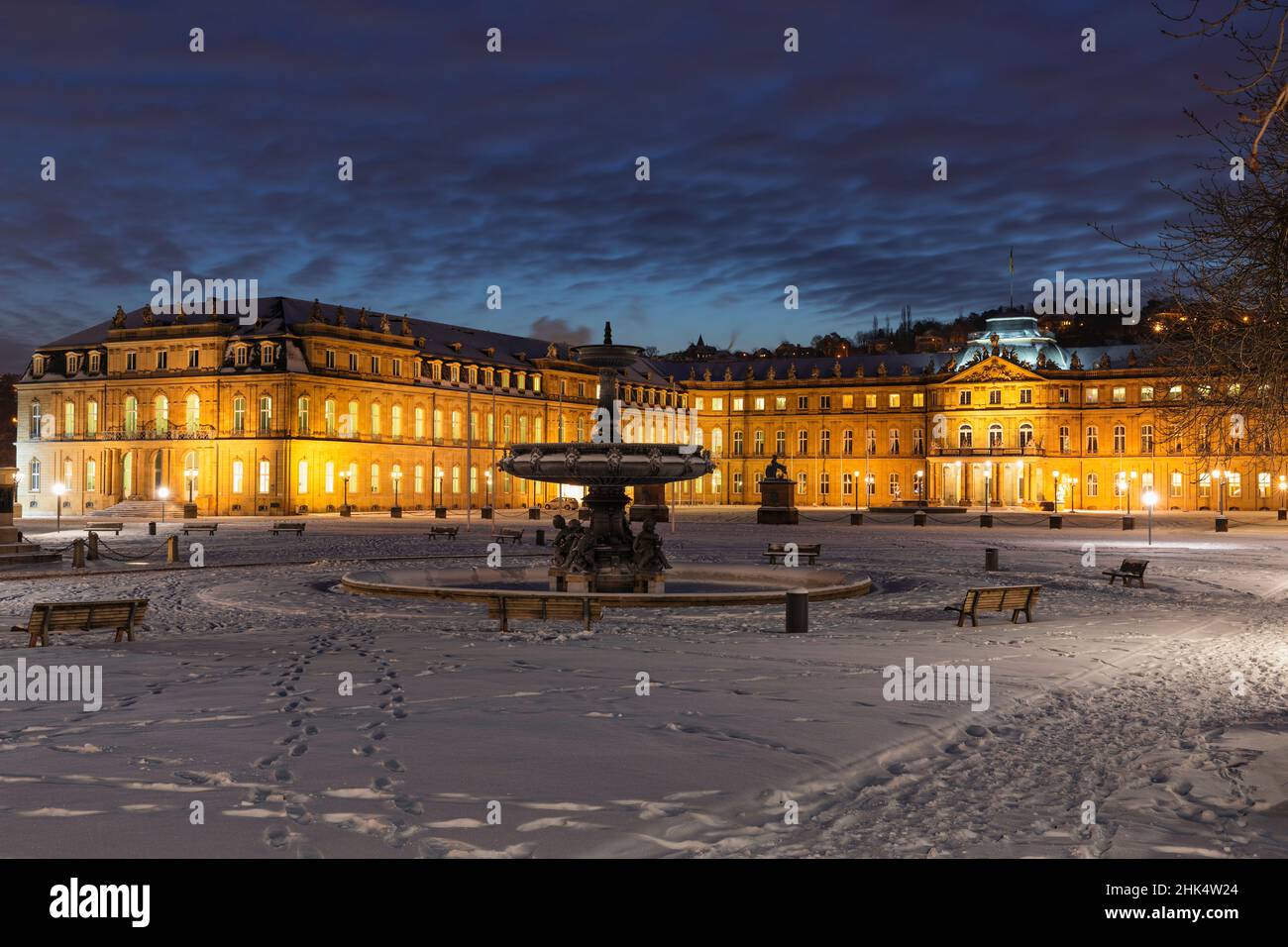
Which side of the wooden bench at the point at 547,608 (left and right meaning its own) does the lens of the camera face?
back

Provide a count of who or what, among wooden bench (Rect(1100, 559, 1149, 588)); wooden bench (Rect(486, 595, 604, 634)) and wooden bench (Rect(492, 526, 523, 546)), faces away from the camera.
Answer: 1

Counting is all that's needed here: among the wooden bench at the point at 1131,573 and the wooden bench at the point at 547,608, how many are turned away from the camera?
1

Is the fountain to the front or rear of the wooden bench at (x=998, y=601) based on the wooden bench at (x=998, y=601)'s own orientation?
to the front

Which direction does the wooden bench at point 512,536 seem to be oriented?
toward the camera

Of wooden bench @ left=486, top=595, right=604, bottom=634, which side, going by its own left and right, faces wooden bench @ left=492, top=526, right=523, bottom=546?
front

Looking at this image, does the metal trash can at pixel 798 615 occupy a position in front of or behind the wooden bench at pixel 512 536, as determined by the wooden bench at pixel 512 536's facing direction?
in front

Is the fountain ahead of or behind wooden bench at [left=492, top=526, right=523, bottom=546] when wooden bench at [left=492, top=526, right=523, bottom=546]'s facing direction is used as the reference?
ahead

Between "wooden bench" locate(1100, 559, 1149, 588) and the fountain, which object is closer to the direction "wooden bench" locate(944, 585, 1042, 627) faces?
the fountain

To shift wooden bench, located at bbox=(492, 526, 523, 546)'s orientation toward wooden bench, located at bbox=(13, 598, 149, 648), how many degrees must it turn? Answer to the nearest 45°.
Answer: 0° — it already faces it

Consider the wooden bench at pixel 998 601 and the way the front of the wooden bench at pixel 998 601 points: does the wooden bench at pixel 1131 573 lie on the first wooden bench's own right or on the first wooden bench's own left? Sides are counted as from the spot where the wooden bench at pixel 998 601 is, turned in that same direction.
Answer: on the first wooden bench's own right
